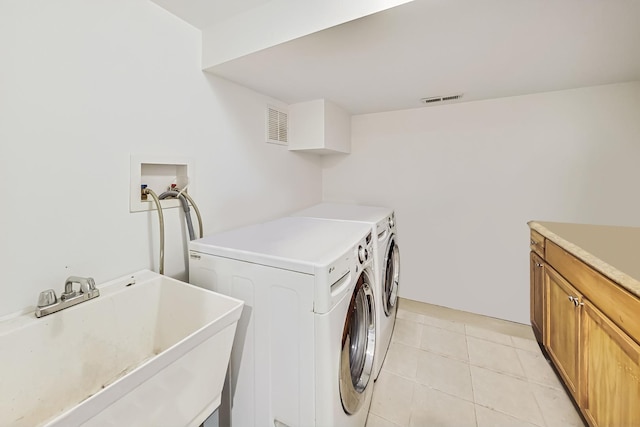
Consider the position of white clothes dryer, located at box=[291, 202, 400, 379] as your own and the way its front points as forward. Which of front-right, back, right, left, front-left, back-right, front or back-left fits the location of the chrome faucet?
back-right

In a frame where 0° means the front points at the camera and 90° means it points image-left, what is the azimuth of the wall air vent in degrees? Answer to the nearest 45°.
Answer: approximately 315°

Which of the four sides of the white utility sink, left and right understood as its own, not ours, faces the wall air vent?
left

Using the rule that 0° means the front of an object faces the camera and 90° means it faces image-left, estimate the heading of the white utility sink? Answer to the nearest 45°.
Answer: approximately 315°
